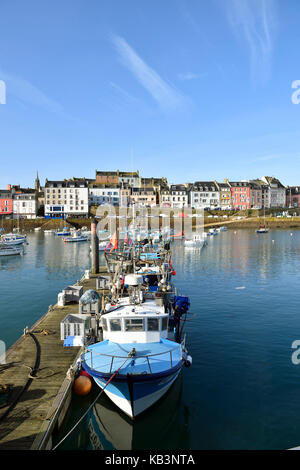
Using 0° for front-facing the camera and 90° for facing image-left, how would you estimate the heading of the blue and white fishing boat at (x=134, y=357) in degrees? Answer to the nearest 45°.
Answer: approximately 0°

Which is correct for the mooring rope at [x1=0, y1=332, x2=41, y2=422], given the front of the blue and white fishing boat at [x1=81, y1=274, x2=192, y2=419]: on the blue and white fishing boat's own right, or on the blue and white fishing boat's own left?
on the blue and white fishing boat's own right
